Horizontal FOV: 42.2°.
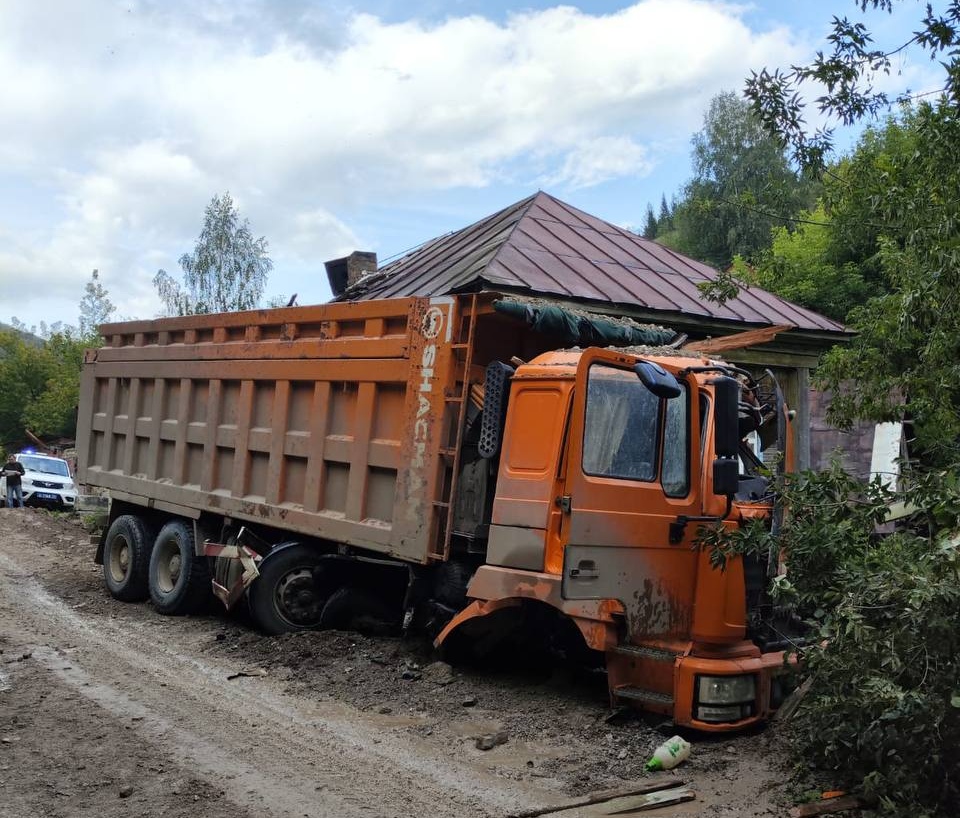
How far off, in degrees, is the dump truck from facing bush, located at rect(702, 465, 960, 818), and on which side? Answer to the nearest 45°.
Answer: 0° — it already faces it

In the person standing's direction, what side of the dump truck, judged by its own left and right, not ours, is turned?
back

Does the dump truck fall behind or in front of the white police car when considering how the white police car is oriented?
in front

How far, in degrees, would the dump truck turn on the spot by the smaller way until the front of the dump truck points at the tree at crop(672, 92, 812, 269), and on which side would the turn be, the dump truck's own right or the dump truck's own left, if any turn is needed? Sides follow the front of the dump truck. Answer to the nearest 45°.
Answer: approximately 135° to the dump truck's own left

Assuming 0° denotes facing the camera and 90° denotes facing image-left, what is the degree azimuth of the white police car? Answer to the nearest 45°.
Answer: approximately 315°

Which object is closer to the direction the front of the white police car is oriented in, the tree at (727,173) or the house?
the house

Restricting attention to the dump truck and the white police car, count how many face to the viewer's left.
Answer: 0

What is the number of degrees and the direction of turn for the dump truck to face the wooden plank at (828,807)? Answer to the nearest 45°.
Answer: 0° — it already faces it

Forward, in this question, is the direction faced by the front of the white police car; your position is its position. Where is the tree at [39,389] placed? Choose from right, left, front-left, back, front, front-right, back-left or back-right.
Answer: back-left

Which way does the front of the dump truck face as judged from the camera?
facing the viewer and to the right of the viewer

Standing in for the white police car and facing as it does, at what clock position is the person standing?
The person standing is roughly at 1 o'clock from the white police car.

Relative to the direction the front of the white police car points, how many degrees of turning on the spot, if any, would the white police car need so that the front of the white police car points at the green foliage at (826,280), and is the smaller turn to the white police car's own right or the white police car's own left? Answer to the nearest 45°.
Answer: approximately 45° to the white police car's own left

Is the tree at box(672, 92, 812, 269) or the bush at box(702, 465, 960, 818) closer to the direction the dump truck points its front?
the bush

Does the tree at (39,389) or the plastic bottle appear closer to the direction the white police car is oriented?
the plastic bottle
